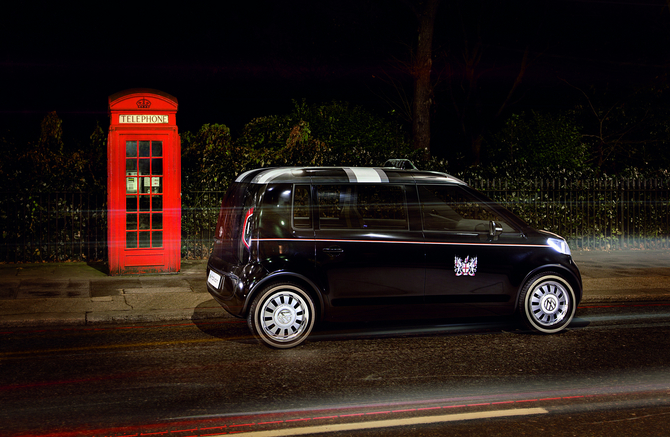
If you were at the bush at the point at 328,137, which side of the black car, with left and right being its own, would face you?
left

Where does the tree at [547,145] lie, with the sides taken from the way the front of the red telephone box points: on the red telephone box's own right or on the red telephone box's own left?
on the red telephone box's own left

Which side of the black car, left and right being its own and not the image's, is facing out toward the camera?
right

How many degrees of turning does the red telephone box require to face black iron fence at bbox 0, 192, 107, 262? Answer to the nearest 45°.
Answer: approximately 135° to its right

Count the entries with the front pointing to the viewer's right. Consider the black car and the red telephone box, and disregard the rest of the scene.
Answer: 1

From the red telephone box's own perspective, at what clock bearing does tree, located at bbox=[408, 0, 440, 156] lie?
The tree is roughly at 8 o'clock from the red telephone box.

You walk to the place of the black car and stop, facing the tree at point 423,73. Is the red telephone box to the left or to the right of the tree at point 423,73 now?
left

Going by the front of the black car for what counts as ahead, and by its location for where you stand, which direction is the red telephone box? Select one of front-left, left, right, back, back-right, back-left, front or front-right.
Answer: back-left

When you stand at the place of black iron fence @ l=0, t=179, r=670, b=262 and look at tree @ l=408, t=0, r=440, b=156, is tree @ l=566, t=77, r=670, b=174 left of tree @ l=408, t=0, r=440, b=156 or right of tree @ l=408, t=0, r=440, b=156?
right

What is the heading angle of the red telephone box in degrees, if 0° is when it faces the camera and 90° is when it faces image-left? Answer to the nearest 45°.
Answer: approximately 0°

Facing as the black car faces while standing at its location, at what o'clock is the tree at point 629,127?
The tree is roughly at 10 o'clock from the black car.

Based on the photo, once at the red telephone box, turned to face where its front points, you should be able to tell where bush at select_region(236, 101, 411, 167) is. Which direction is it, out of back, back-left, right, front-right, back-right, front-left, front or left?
back-left

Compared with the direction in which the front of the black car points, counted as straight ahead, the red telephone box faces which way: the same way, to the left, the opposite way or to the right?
to the right
